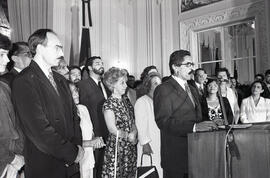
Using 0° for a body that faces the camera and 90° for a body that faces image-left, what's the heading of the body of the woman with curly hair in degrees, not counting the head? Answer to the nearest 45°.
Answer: approximately 315°

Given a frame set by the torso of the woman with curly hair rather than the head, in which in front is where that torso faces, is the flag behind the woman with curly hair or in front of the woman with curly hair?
behind

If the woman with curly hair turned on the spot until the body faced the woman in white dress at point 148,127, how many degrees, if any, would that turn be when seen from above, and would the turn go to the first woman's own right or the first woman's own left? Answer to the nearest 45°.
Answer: approximately 90° to the first woman's own left
